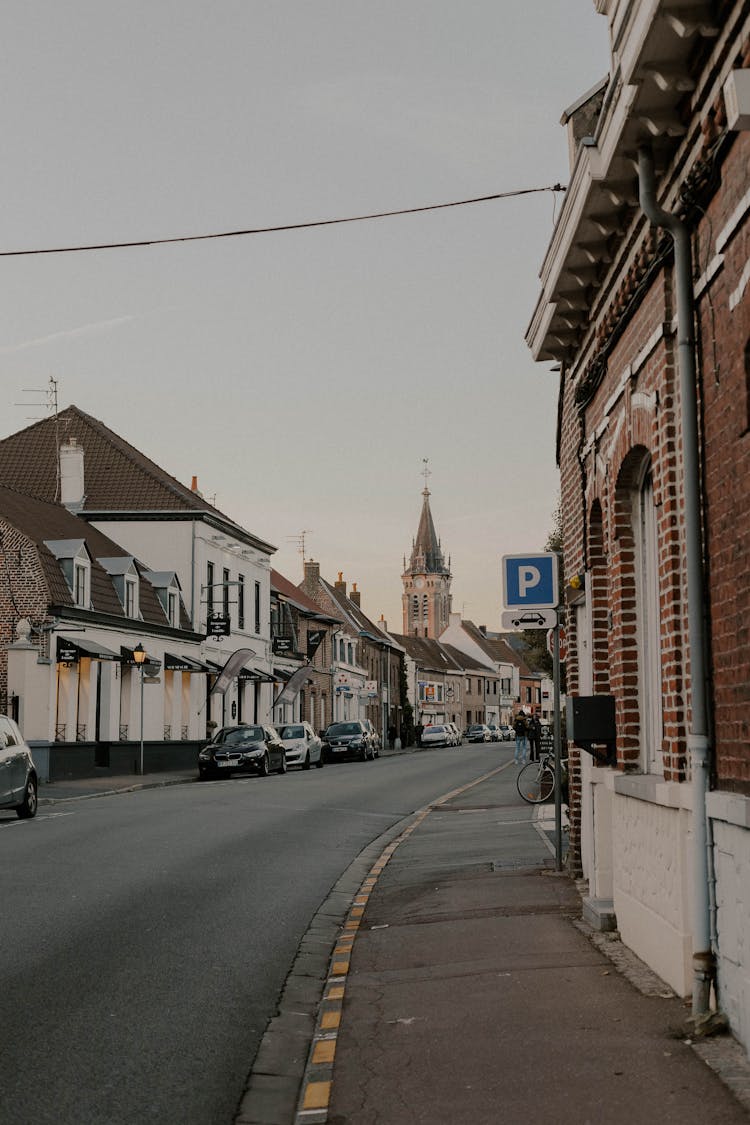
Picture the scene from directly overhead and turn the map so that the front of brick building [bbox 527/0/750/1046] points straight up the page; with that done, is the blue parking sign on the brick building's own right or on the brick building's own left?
on the brick building's own right

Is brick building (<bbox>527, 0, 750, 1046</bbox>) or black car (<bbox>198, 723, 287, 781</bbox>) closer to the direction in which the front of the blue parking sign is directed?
the brick building

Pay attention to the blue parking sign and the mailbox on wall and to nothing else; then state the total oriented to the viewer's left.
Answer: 1

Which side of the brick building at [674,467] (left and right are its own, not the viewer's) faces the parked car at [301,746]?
right

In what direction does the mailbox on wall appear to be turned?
to the viewer's left

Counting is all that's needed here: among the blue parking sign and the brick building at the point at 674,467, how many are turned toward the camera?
1

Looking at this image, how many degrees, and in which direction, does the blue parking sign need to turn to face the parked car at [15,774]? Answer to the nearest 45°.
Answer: approximately 135° to its right

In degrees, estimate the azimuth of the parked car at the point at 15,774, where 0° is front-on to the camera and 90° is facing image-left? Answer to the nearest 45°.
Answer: approximately 45°

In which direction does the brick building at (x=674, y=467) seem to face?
to the viewer's left

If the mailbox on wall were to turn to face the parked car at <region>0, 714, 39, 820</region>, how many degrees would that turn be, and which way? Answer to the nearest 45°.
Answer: approximately 45° to its right

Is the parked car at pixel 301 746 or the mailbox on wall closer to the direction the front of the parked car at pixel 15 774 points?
the mailbox on wall

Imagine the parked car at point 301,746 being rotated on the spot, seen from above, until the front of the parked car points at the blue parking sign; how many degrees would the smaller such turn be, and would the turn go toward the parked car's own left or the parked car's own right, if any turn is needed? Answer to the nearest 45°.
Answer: approximately 45° to the parked car's own left
